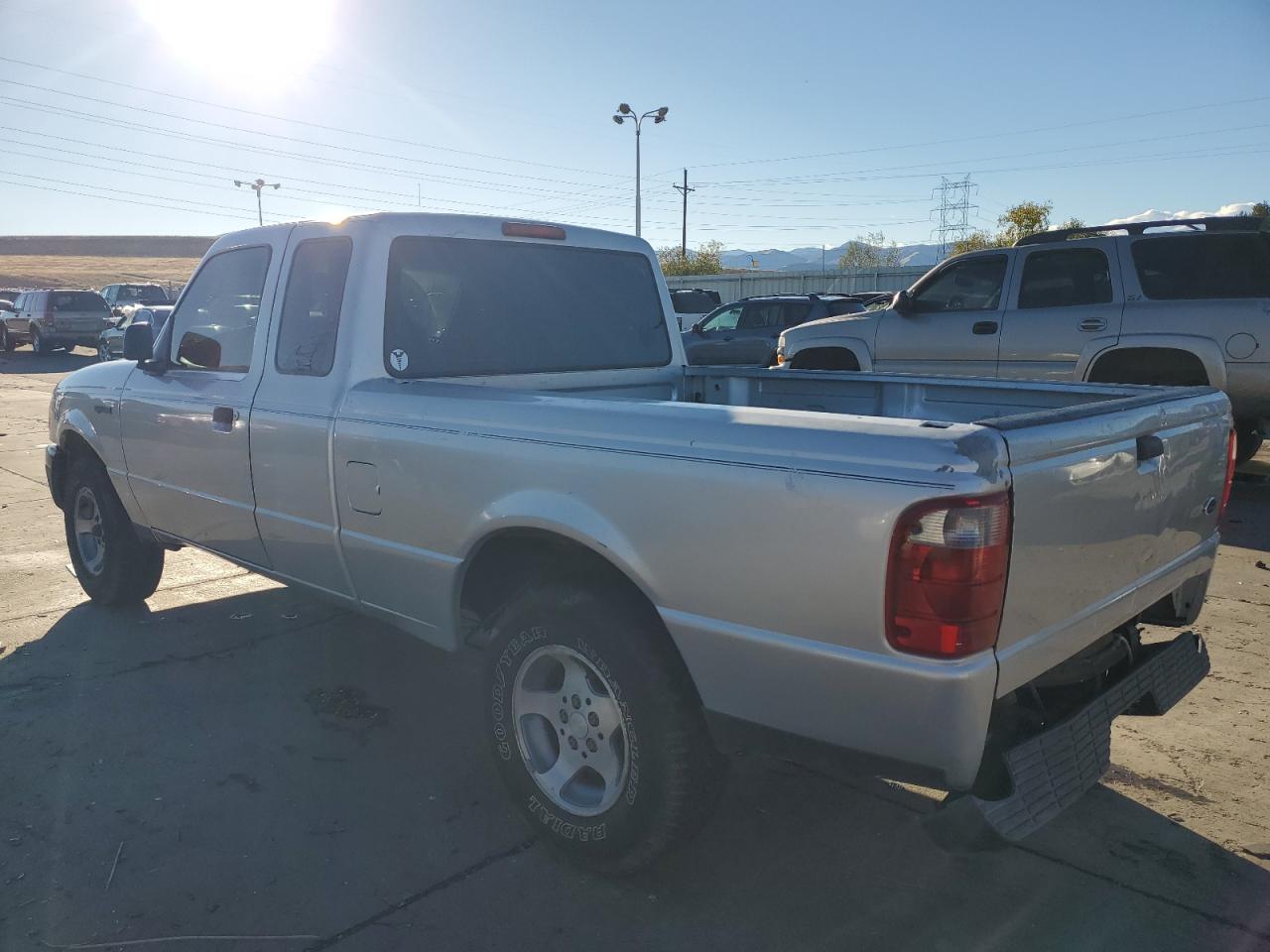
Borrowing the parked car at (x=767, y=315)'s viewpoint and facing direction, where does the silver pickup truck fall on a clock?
The silver pickup truck is roughly at 9 o'clock from the parked car.

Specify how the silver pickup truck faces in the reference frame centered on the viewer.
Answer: facing away from the viewer and to the left of the viewer

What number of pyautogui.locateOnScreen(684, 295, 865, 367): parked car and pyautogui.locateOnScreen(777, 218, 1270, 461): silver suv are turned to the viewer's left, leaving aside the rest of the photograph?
2

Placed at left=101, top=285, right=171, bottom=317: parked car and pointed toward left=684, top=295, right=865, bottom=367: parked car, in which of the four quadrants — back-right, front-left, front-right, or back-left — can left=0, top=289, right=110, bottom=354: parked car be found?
front-right

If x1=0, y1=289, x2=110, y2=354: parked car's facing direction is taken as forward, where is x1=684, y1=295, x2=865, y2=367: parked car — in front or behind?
behind

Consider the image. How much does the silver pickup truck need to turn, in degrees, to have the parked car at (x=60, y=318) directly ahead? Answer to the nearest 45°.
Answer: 0° — it already faces it

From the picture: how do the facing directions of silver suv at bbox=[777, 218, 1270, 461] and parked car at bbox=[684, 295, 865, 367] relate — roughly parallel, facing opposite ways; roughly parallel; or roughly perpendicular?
roughly parallel

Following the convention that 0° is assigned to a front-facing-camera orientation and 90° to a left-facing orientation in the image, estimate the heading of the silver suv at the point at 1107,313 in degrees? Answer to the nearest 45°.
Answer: approximately 90°

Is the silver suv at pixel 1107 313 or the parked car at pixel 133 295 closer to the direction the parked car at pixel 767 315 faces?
the parked car

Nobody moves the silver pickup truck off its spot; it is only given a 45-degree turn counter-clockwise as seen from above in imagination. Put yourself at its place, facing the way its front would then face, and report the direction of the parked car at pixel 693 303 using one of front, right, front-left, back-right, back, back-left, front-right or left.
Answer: right

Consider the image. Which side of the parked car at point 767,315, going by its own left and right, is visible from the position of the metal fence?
right

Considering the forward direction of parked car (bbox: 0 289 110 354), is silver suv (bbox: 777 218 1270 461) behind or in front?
behind

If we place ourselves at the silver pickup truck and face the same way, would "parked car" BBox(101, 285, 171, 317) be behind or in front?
in front

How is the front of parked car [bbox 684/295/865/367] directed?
to the viewer's left
